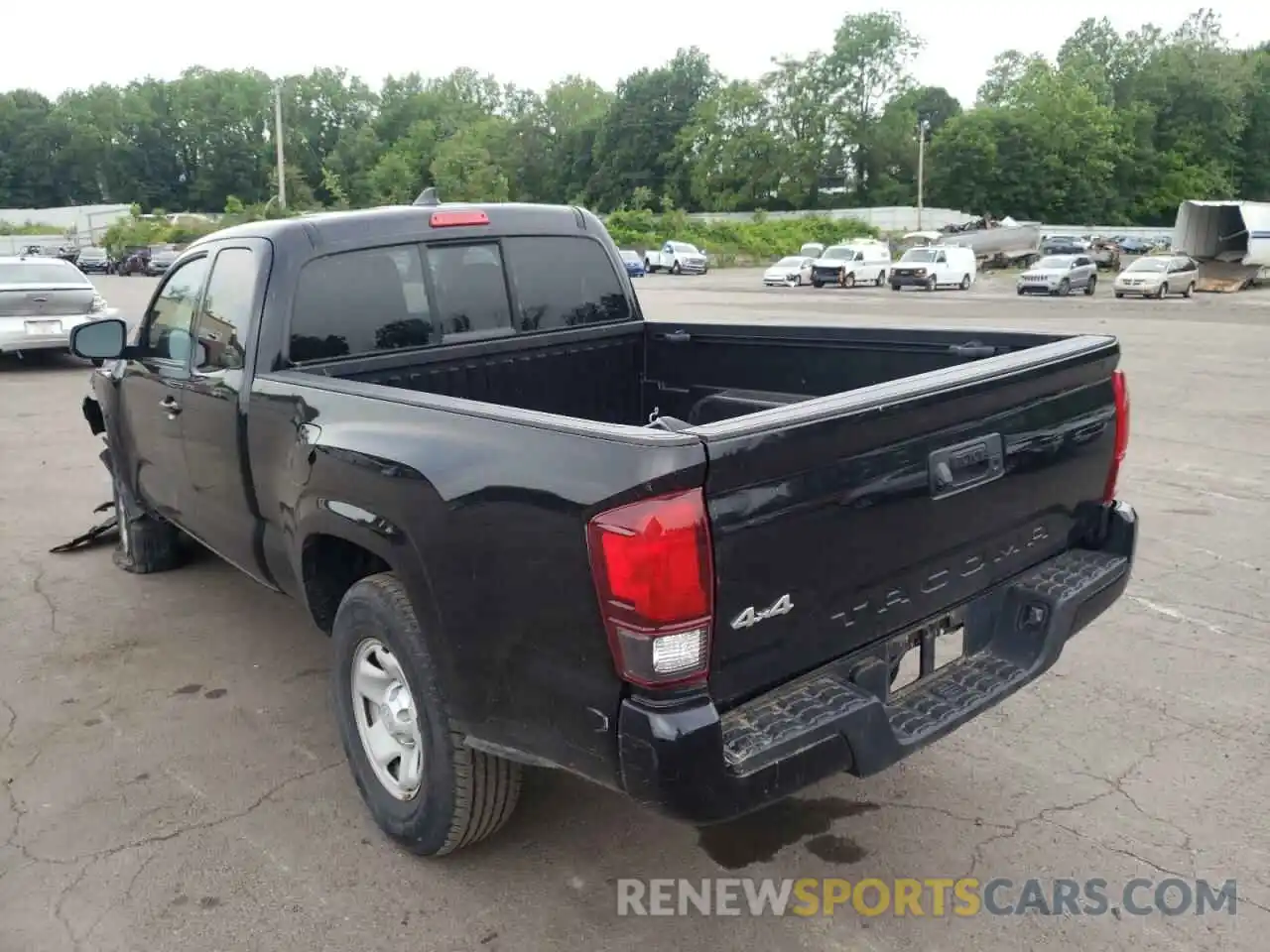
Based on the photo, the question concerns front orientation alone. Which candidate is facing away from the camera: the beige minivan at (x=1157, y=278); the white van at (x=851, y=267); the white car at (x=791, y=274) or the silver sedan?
the silver sedan

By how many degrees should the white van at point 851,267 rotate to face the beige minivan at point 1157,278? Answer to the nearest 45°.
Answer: approximately 90° to its left

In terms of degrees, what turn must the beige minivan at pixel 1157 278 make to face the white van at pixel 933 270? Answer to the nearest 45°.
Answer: approximately 90° to its right

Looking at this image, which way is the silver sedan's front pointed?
away from the camera

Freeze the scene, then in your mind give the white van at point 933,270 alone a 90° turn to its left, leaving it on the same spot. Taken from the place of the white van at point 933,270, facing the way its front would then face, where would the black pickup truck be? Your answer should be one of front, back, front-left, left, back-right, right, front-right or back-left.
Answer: front-right

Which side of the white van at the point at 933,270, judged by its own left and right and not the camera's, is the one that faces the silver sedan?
front

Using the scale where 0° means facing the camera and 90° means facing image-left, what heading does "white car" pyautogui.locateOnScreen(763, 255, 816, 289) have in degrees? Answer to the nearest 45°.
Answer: approximately 45°

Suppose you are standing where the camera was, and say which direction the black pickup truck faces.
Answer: facing away from the viewer and to the left of the viewer

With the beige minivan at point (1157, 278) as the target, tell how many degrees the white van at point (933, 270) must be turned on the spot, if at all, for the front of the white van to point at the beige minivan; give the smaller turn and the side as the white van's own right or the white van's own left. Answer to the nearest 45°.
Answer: approximately 90° to the white van's own left
